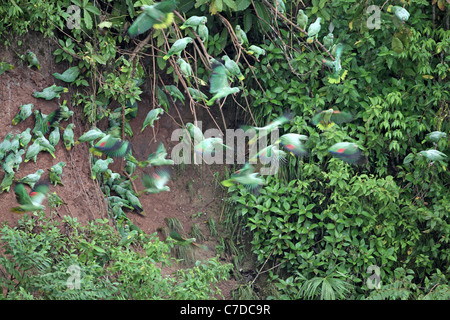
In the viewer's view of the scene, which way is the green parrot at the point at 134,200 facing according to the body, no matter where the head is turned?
to the viewer's left

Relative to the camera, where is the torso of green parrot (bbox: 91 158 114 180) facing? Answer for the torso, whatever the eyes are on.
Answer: to the viewer's right

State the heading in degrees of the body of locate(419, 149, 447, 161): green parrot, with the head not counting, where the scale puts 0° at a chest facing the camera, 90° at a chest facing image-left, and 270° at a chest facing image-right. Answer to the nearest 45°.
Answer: approximately 90°
